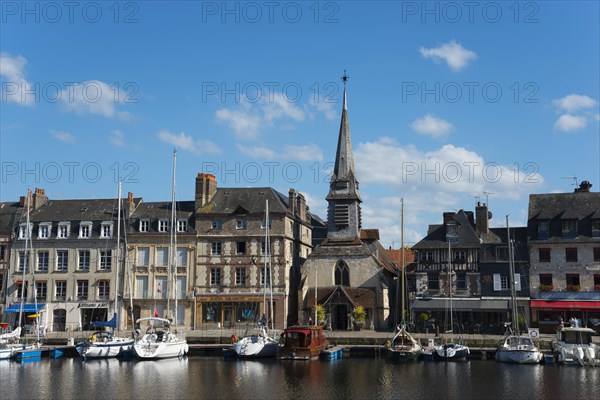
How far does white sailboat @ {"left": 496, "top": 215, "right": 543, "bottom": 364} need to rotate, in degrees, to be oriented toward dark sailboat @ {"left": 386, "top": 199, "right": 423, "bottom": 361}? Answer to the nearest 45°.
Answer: approximately 135° to its right

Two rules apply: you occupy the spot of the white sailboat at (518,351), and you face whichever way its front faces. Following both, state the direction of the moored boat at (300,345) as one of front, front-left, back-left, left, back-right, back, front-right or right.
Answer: left
